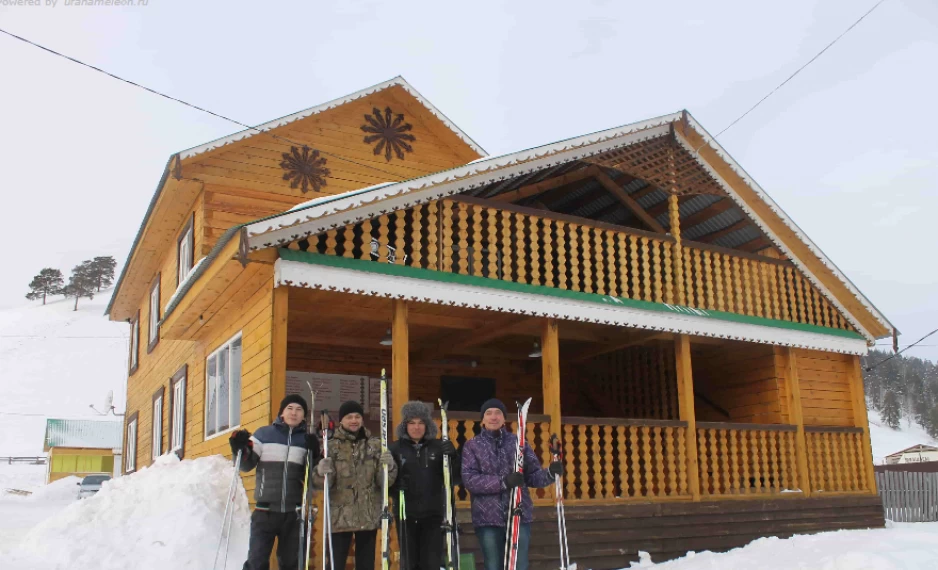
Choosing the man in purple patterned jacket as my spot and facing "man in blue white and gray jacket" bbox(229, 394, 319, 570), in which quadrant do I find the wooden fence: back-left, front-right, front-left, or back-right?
back-right

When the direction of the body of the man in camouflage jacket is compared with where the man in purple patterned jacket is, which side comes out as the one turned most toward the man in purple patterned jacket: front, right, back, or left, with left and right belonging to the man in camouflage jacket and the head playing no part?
left

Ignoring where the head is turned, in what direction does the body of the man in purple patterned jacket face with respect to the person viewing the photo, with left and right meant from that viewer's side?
facing the viewer

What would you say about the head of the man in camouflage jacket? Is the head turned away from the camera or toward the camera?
toward the camera

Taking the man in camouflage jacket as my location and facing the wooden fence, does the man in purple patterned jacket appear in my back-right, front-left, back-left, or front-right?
front-right

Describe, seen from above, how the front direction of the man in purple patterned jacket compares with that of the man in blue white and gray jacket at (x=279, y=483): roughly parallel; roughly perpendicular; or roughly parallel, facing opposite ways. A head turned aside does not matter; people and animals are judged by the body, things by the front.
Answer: roughly parallel

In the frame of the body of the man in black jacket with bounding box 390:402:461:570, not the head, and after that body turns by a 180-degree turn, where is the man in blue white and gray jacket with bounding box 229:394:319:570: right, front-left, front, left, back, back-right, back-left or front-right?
left

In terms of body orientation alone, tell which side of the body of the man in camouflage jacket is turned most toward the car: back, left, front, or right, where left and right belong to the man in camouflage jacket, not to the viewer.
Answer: back

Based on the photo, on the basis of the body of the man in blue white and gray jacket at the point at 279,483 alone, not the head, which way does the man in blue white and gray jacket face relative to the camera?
toward the camera

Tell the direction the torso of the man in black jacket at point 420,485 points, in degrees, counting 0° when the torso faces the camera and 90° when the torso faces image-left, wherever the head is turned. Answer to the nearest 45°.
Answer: approximately 0°

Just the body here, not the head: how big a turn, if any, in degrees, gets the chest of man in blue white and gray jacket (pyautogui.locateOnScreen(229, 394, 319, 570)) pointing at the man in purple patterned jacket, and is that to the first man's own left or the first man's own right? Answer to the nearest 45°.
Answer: approximately 90° to the first man's own left

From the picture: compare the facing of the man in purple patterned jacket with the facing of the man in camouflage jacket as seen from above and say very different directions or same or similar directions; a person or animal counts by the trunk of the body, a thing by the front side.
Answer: same or similar directions

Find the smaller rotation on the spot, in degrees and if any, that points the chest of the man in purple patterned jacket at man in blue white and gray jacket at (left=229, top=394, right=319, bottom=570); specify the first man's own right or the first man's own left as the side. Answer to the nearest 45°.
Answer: approximately 90° to the first man's own right

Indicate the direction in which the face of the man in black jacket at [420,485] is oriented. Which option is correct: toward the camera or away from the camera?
toward the camera

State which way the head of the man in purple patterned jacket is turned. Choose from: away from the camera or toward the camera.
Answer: toward the camera
